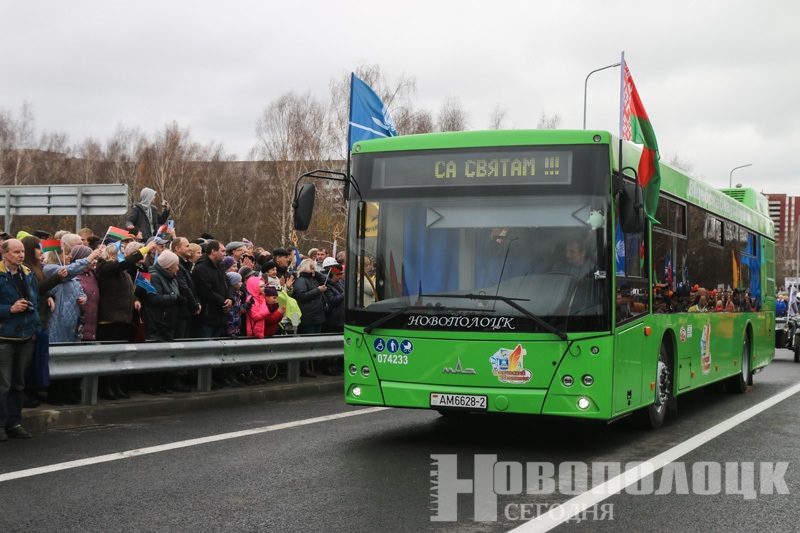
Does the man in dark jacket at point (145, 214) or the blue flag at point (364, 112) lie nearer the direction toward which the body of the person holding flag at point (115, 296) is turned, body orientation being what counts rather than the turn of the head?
the blue flag

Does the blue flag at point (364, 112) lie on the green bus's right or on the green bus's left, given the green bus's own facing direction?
on its right

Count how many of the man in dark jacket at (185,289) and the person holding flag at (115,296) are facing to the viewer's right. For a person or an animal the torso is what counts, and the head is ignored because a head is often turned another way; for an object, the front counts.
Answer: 2

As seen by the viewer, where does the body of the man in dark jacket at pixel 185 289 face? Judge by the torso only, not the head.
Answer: to the viewer's right

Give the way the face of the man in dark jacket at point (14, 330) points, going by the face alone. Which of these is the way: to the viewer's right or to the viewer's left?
to the viewer's right

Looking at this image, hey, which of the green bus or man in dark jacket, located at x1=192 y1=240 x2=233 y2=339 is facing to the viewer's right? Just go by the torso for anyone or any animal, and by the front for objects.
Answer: the man in dark jacket

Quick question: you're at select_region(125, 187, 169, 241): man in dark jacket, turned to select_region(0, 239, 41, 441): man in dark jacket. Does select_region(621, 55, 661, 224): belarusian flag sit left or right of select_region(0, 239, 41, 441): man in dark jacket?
left

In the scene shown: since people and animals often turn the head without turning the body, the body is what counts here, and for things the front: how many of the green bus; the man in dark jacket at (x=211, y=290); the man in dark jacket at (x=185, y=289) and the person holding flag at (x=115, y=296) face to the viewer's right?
3

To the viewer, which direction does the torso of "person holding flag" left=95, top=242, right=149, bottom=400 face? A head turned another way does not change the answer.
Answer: to the viewer's right

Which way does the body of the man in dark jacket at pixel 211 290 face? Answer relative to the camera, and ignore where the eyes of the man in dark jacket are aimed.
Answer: to the viewer's right

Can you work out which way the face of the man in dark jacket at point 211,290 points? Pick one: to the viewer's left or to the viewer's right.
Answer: to the viewer's right

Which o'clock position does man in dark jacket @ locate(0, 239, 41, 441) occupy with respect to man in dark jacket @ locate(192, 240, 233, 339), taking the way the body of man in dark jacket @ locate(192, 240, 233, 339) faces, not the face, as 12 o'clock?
man in dark jacket @ locate(0, 239, 41, 441) is roughly at 4 o'clock from man in dark jacket @ locate(192, 240, 233, 339).

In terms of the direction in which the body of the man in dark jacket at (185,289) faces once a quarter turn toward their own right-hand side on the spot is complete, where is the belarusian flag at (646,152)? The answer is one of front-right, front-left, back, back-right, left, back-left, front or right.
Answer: front-left

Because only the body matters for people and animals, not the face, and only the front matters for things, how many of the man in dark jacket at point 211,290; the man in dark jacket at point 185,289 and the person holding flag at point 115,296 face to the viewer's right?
3
